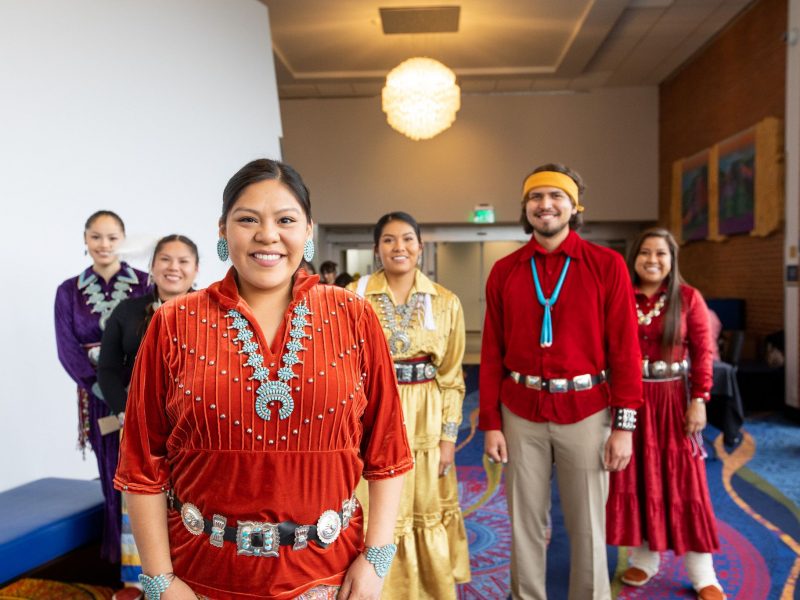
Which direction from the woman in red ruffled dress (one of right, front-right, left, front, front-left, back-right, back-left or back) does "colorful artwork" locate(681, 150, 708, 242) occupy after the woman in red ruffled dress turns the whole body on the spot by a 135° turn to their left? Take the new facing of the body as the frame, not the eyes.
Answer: left

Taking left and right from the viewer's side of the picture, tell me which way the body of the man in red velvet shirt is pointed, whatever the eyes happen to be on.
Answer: facing the viewer

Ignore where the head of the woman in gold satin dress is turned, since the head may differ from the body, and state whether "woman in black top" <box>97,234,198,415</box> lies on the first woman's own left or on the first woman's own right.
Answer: on the first woman's own right

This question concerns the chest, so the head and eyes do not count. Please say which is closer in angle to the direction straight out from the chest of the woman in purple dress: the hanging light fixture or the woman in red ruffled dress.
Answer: the woman in red ruffled dress

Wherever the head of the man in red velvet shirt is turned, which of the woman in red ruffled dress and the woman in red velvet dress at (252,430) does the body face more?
the woman in red velvet dress

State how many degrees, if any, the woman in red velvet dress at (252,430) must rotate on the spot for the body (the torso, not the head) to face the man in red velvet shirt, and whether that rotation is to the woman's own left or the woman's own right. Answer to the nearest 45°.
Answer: approximately 135° to the woman's own left

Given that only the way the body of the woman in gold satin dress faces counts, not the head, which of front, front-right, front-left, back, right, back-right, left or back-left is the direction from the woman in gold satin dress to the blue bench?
right

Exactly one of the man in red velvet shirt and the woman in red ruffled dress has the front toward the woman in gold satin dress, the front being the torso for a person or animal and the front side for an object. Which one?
the woman in red ruffled dress

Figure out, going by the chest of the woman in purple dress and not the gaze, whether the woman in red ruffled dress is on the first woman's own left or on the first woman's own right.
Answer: on the first woman's own left

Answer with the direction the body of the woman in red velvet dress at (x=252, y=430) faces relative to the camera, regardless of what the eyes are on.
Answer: toward the camera

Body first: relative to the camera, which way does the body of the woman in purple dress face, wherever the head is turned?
toward the camera

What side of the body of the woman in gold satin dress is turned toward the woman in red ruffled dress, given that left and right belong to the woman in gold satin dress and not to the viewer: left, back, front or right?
left

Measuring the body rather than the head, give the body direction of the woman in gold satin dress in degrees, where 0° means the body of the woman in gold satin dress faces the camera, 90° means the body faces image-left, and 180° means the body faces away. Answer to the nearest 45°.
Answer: approximately 0°

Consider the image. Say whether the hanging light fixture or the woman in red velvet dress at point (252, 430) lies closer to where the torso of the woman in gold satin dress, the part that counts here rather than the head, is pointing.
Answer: the woman in red velvet dress

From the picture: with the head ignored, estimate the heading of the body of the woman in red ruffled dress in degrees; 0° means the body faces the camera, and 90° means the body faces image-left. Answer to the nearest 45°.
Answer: approximately 45°
